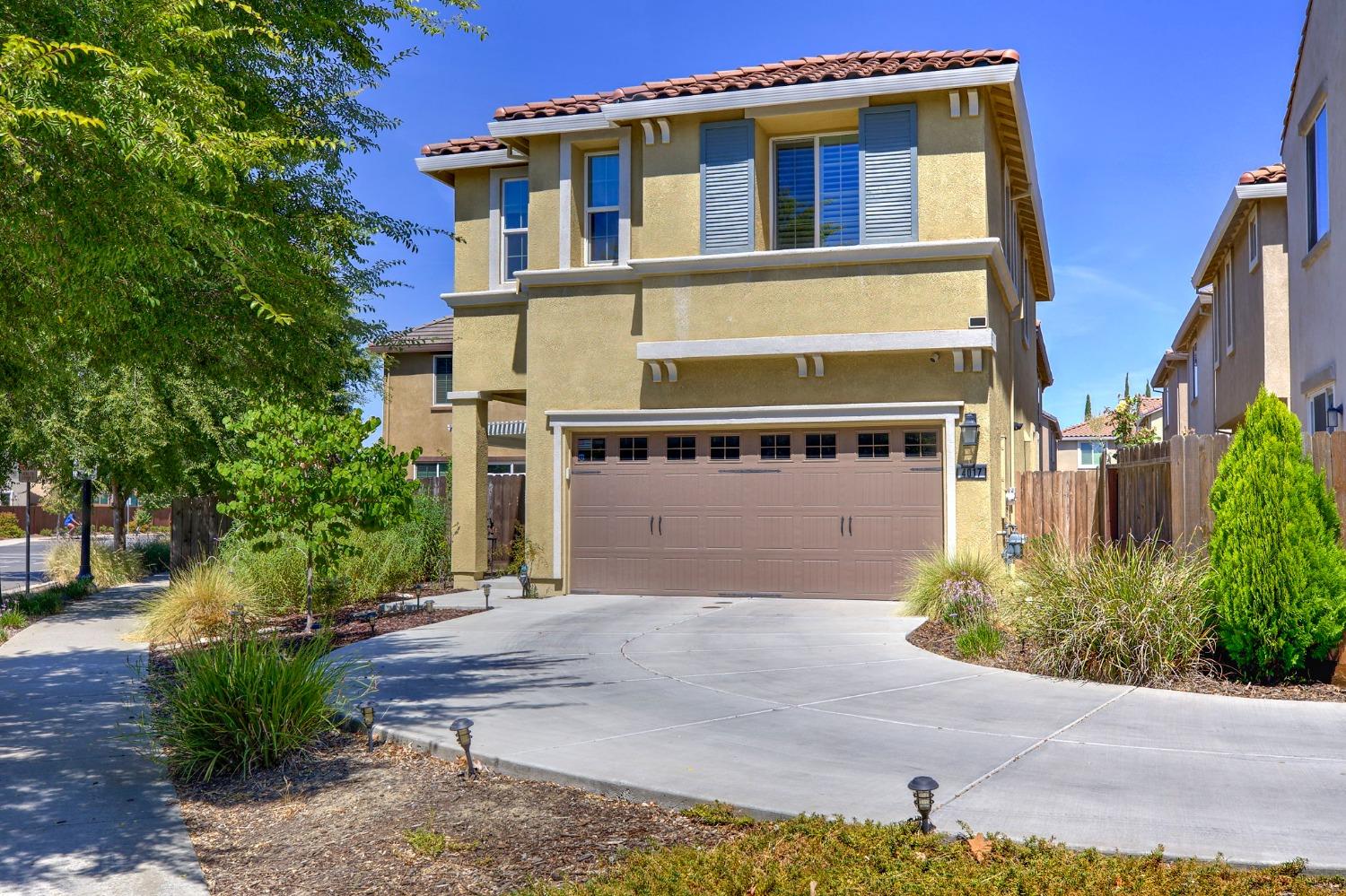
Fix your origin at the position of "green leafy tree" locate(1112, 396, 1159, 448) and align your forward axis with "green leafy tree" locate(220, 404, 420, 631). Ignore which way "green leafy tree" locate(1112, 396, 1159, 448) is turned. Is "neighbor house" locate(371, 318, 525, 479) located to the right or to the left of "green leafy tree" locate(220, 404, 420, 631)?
right

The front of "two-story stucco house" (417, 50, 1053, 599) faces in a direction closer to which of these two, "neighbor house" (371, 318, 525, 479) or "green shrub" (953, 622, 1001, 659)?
the green shrub

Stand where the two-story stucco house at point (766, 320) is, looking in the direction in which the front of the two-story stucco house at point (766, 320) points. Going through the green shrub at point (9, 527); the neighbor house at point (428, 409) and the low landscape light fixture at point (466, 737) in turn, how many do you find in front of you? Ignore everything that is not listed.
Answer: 1

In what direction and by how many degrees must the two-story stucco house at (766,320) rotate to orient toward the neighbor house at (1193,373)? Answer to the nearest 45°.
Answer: approximately 135° to its left

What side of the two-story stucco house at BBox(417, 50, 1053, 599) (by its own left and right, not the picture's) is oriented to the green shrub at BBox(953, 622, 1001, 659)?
front

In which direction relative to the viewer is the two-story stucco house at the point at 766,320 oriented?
toward the camera

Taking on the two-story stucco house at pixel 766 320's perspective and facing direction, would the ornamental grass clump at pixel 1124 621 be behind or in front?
in front

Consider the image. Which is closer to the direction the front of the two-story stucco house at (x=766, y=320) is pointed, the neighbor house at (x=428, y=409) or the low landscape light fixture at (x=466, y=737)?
the low landscape light fixture

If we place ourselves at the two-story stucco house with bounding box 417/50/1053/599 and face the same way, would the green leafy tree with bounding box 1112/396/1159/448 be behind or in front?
behind

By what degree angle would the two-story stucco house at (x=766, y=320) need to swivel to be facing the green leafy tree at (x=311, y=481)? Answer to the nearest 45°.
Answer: approximately 45° to its right

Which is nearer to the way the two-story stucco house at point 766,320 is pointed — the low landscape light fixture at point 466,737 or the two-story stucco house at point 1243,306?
the low landscape light fixture
